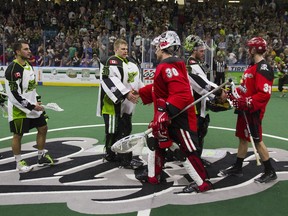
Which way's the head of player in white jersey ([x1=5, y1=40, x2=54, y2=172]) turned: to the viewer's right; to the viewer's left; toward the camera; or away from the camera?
to the viewer's right

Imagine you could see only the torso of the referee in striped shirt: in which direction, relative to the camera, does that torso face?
toward the camera

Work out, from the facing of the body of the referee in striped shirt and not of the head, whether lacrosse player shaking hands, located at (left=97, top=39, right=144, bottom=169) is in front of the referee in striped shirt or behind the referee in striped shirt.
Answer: in front

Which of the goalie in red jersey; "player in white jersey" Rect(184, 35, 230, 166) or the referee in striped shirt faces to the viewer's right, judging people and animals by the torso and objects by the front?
the player in white jersey

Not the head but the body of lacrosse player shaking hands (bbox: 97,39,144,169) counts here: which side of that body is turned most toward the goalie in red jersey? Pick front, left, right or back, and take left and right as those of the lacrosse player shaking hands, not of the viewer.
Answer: front

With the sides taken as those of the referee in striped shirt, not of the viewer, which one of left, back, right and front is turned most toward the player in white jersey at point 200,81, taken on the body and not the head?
front

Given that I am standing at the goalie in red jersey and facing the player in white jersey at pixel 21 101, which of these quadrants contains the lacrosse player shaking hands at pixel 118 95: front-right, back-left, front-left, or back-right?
front-right

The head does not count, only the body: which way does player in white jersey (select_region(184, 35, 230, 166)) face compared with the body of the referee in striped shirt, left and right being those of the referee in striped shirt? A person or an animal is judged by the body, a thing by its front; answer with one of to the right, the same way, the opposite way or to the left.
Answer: to the left

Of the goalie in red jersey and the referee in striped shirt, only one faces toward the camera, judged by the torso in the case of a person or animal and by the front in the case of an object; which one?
the referee in striped shirt

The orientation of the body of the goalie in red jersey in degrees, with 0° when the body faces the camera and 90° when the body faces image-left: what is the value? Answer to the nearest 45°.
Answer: approximately 90°

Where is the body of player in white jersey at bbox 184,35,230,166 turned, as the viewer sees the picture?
to the viewer's right

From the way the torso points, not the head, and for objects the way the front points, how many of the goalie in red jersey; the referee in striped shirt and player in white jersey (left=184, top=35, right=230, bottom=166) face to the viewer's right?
1

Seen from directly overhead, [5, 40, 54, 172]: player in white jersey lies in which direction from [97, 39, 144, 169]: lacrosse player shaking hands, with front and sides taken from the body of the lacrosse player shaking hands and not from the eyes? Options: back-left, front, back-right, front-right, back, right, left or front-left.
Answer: back-right

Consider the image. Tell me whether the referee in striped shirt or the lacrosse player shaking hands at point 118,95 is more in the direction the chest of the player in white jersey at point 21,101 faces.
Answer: the lacrosse player shaking hands

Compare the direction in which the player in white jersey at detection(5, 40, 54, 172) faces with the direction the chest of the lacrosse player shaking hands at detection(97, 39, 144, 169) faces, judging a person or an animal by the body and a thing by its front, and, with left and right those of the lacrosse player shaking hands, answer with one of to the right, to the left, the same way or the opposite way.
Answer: the same way

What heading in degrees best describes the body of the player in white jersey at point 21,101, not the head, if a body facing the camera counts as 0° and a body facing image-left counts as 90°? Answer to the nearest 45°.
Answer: approximately 315°

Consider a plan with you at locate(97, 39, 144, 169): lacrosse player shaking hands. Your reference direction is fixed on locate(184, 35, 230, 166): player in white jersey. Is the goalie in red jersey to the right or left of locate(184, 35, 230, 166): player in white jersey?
right
